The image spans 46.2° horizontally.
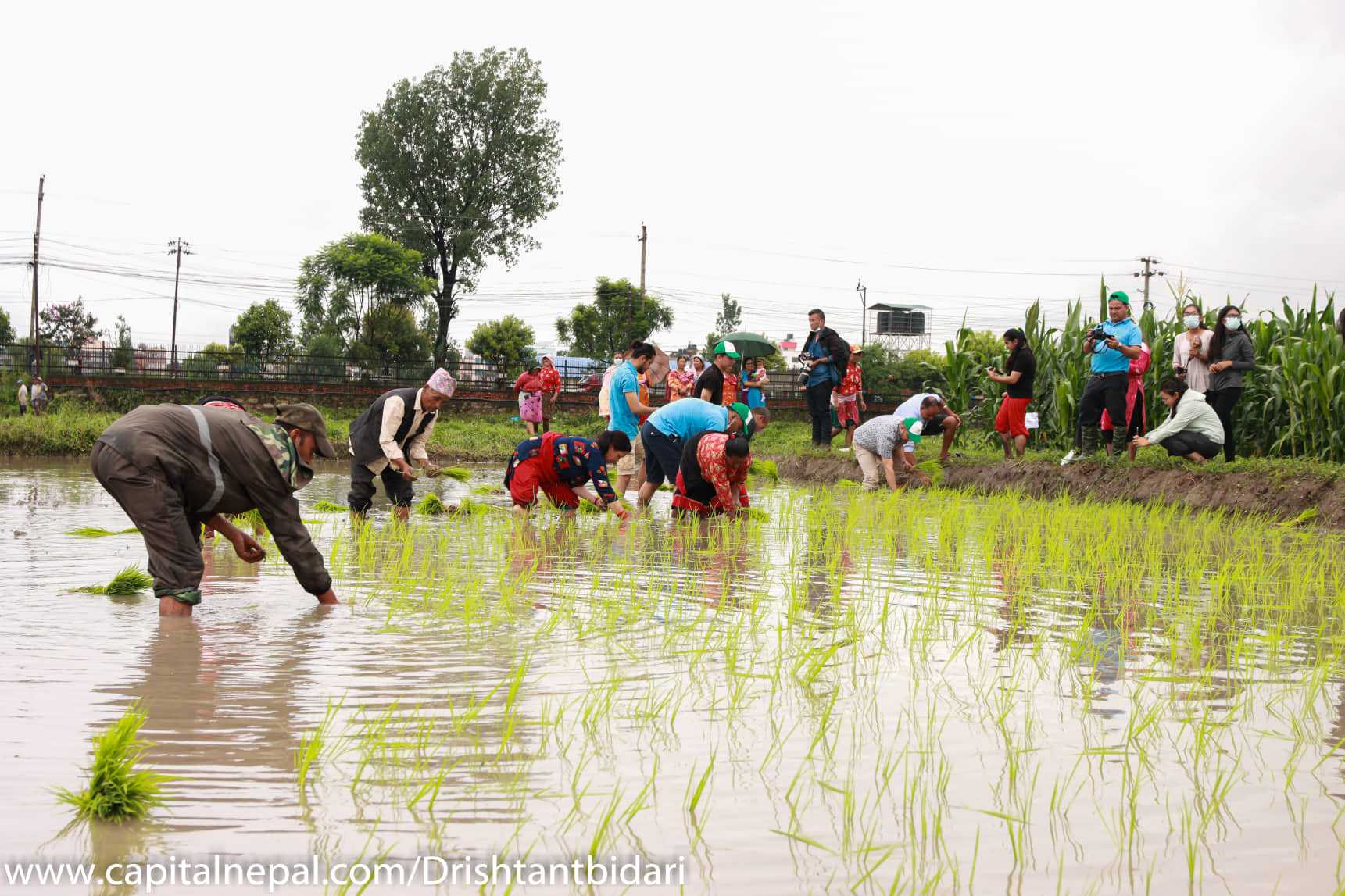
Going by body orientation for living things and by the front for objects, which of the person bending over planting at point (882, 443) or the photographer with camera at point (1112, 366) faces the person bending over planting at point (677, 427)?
the photographer with camera

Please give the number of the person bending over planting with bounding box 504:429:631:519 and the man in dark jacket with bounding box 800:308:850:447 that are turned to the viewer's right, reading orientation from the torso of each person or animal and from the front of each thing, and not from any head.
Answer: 1

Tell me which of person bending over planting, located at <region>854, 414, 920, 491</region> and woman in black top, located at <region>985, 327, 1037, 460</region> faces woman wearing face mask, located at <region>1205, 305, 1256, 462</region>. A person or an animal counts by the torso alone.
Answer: the person bending over planting

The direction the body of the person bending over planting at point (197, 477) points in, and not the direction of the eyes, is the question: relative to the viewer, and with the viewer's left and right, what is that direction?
facing to the right of the viewer

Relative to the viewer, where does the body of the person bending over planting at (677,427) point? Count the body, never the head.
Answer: to the viewer's right

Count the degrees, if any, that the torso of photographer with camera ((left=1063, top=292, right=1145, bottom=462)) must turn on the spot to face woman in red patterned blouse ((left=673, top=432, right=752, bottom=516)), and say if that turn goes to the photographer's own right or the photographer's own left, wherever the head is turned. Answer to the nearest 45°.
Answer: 0° — they already face them

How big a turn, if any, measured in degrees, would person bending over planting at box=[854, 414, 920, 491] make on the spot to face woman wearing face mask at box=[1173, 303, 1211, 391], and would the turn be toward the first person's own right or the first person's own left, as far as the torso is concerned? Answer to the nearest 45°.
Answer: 0° — they already face them

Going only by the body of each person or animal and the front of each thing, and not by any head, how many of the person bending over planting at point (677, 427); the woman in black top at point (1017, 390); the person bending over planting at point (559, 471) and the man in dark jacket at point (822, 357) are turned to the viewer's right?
2

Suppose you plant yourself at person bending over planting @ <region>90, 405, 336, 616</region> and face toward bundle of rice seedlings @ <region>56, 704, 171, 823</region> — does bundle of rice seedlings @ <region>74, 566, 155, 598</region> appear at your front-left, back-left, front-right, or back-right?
back-right
